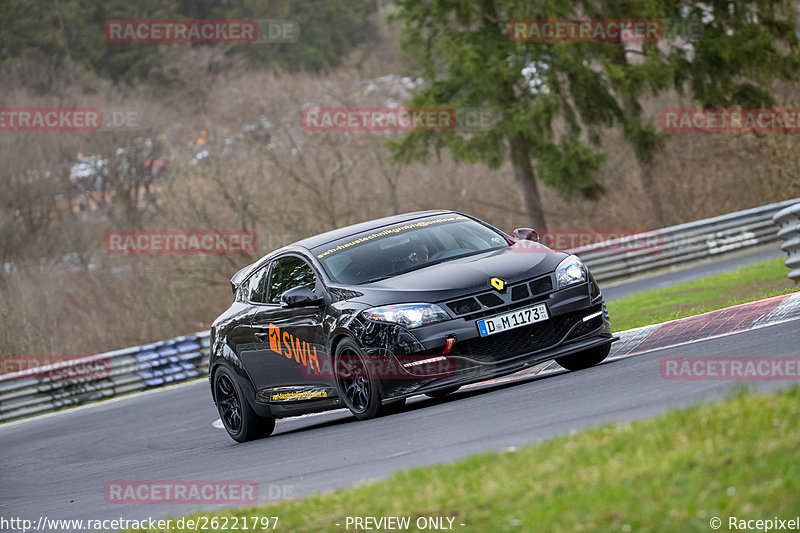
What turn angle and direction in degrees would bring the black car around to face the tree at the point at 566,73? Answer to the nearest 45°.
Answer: approximately 135° to its left

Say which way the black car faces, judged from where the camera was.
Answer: facing the viewer and to the right of the viewer

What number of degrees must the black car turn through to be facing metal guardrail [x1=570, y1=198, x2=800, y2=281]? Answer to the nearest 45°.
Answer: approximately 135° to its left

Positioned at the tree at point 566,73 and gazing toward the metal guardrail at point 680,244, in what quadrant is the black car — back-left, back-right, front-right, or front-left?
front-right

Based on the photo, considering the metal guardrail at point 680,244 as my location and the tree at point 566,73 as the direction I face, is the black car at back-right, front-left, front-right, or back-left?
back-left
